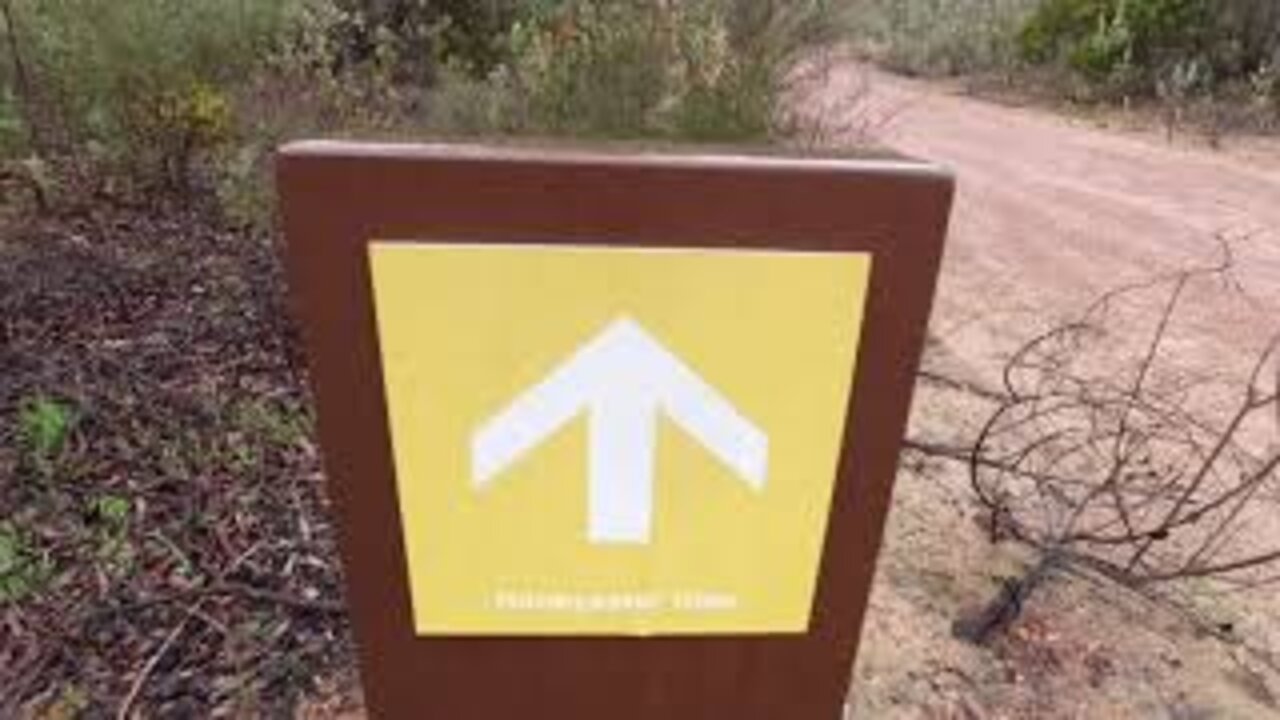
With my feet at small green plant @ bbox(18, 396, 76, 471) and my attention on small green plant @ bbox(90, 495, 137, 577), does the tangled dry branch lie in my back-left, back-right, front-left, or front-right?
front-left

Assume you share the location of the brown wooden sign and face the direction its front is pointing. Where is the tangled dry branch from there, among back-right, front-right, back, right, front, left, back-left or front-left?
back-left

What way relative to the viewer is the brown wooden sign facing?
toward the camera

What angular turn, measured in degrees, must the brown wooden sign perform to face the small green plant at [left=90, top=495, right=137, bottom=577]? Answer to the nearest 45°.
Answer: approximately 135° to its right

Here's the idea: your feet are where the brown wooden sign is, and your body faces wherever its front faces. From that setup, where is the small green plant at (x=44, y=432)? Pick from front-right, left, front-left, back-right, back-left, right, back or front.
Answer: back-right

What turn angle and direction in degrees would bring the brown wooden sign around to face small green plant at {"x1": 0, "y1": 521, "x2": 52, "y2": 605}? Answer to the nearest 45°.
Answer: approximately 135° to its right
